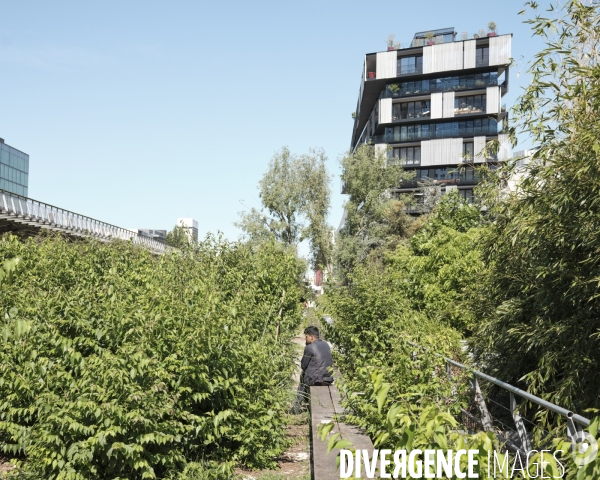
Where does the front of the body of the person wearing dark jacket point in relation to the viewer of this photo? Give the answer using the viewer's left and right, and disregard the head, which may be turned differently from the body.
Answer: facing away from the viewer and to the left of the viewer

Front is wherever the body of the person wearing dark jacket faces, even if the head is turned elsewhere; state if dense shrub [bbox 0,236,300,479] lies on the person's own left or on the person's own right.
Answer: on the person's own left

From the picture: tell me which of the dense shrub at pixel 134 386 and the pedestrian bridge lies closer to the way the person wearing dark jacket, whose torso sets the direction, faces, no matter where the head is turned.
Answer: the pedestrian bridge

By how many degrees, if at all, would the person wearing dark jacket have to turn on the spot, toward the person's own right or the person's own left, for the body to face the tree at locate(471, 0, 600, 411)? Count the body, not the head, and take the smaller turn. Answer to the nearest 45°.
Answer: approximately 180°
